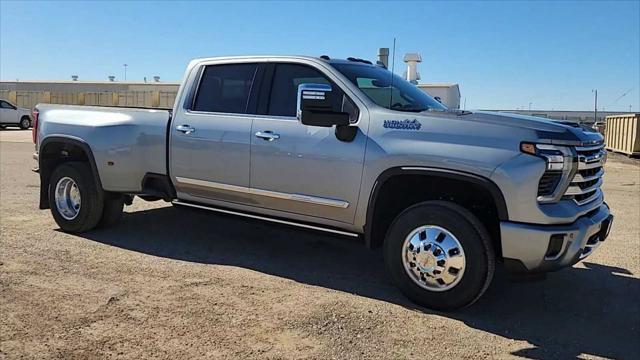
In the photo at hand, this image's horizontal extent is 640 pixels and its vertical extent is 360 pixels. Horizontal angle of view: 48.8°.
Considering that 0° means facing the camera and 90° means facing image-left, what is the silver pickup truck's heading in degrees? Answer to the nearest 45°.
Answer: approximately 315°

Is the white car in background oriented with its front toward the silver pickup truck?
no

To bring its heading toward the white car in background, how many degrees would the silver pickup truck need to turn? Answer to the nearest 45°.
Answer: approximately 180°
